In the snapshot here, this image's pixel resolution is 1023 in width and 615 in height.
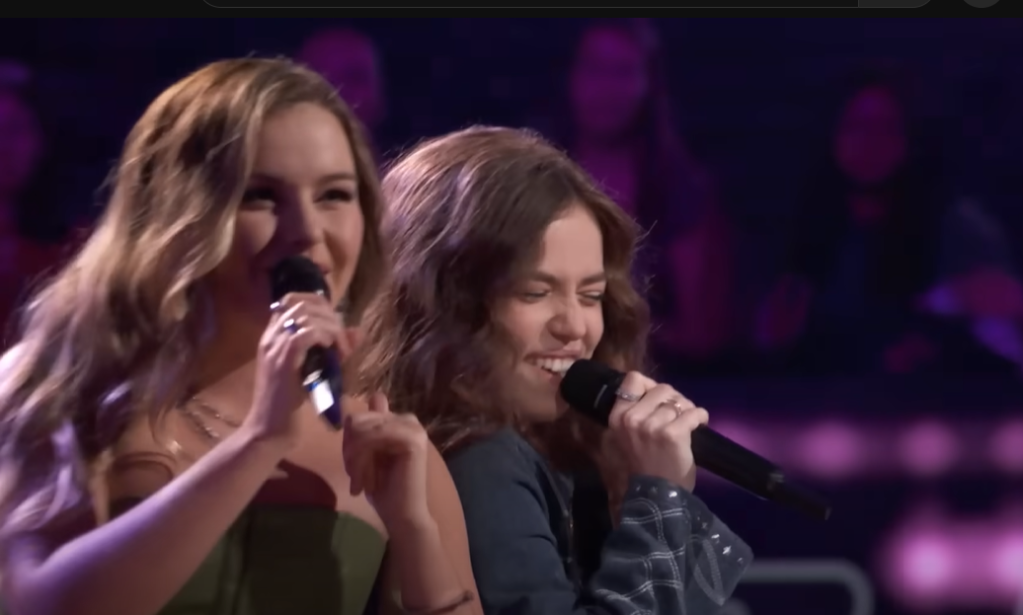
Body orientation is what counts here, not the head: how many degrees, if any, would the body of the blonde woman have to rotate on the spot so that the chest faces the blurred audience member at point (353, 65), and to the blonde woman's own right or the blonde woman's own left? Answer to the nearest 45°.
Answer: approximately 135° to the blonde woman's own left

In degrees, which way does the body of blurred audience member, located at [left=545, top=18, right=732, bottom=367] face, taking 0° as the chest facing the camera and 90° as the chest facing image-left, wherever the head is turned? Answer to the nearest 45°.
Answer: approximately 45°

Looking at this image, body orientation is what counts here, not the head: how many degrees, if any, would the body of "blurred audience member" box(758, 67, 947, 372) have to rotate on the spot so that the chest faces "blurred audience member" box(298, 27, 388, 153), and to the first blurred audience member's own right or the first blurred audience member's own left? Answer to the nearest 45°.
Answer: approximately 90° to the first blurred audience member's own right

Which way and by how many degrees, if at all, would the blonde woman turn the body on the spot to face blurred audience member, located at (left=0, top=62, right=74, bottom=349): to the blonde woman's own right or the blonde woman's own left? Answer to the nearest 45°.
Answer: approximately 135° to the blonde woman's own left

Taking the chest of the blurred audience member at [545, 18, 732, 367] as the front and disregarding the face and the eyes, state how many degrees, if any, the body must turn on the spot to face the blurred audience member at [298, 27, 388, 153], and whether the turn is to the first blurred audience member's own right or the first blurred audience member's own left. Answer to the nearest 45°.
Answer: approximately 45° to the first blurred audience member's own right

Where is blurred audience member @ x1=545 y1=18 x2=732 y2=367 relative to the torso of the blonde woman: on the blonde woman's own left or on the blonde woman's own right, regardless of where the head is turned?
on the blonde woman's own left
